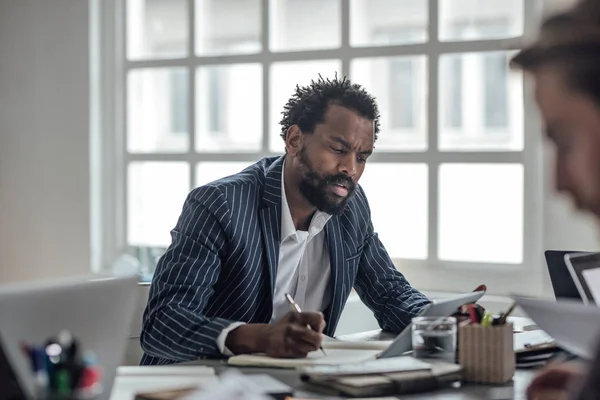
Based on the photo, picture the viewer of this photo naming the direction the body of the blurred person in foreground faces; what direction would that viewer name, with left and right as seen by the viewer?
facing to the left of the viewer

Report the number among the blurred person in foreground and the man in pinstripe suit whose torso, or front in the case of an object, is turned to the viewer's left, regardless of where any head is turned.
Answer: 1

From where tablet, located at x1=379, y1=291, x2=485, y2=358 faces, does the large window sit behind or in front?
in front

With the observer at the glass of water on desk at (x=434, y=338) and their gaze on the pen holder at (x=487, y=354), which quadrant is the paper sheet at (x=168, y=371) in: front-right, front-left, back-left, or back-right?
back-right
